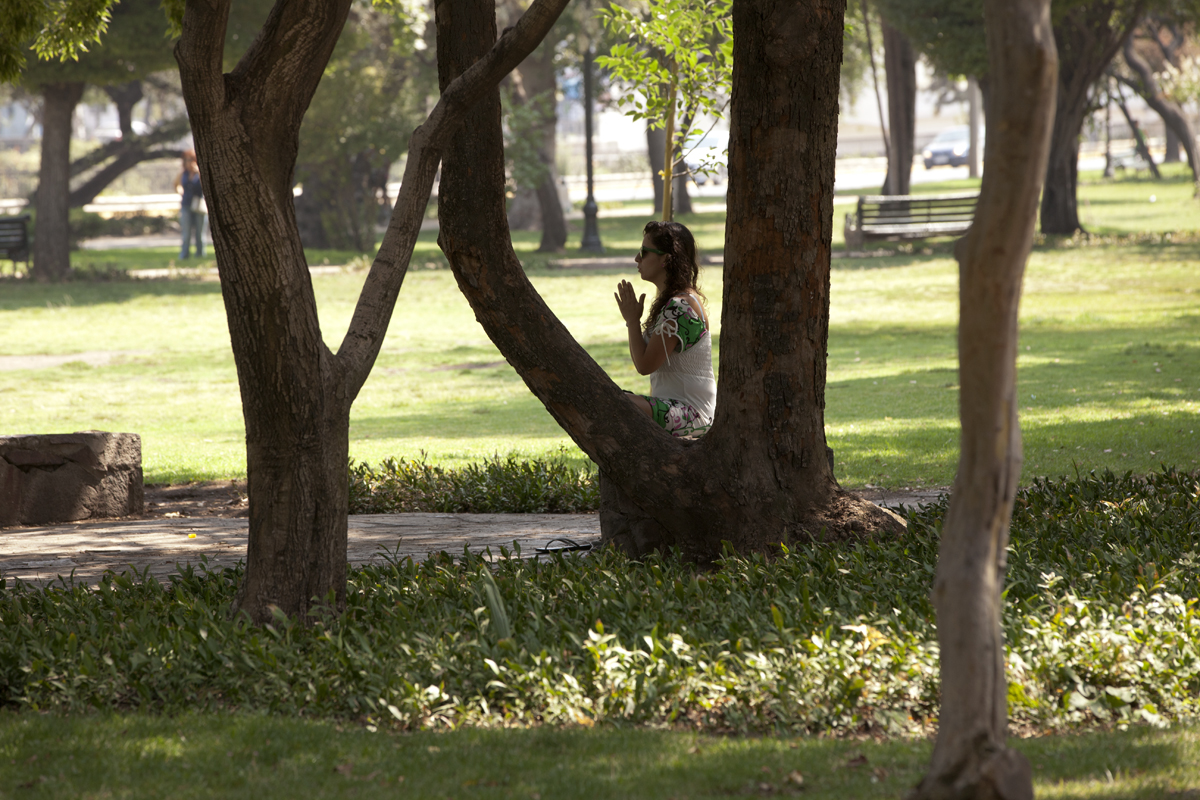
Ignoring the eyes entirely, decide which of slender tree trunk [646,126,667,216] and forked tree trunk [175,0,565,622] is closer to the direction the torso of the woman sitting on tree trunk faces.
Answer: the forked tree trunk

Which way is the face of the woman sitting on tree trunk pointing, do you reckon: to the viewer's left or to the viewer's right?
to the viewer's left

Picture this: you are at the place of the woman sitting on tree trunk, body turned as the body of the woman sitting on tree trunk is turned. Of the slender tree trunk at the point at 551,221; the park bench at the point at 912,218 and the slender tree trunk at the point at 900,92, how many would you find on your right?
3

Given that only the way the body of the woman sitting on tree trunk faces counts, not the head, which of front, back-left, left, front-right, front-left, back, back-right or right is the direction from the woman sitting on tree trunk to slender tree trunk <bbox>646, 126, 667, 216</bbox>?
right

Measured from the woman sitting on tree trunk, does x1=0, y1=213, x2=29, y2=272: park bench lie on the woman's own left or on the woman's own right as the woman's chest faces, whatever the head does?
on the woman's own right

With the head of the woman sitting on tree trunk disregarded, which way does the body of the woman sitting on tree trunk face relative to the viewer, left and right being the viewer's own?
facing to the left of the viewer

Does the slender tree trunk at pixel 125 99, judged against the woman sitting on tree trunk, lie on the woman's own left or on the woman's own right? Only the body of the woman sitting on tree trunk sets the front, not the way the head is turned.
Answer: on the woman's own right

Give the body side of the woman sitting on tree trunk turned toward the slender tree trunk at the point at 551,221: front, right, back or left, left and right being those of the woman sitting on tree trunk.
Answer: right

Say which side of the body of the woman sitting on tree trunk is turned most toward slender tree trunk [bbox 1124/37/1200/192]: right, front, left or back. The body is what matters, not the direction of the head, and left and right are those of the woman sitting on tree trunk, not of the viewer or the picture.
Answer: right

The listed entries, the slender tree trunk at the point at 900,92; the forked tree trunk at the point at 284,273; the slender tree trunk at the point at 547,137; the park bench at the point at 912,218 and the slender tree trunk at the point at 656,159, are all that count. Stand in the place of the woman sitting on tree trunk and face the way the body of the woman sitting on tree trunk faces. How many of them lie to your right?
4

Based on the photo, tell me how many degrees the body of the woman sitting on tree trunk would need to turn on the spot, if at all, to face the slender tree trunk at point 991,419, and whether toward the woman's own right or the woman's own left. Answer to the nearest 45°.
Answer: approximately 90° to the woman's own left
